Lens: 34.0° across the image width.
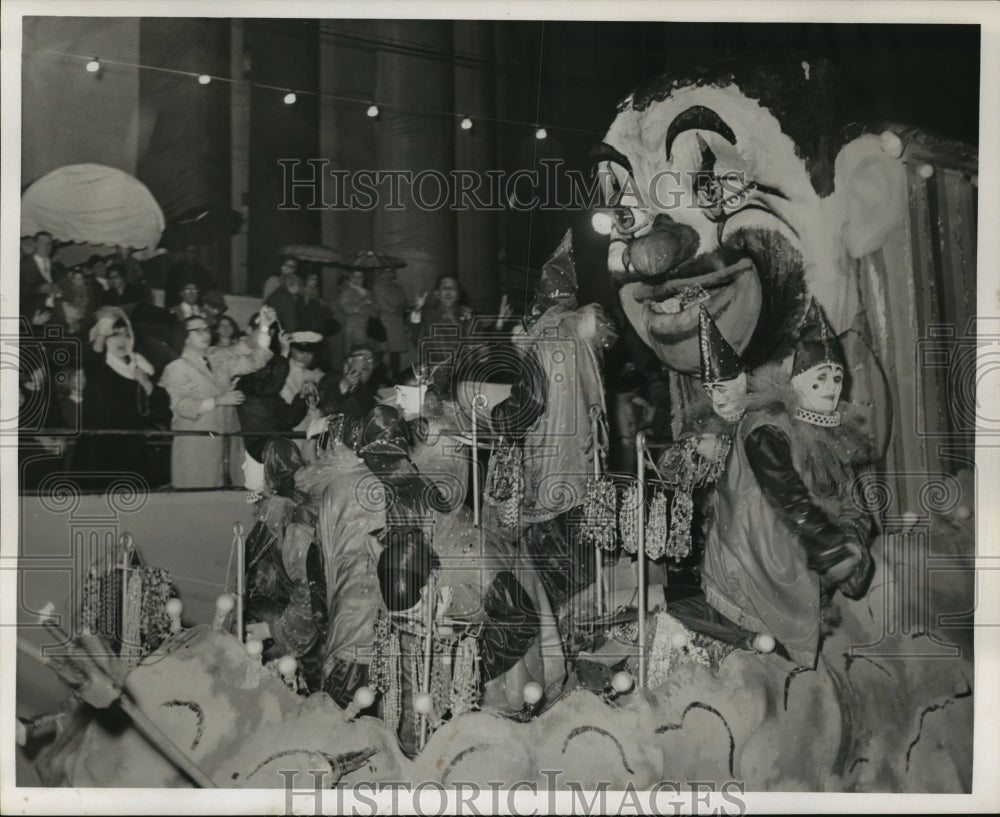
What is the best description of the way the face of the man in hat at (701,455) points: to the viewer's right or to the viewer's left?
to the viewer's left

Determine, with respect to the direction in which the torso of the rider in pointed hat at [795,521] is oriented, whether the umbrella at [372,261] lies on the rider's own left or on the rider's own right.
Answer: on the rider's own right

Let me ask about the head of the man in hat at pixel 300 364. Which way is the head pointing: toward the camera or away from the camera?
toward the camera

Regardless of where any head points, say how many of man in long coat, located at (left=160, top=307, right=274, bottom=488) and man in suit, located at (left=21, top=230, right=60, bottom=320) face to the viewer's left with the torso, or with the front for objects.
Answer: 0

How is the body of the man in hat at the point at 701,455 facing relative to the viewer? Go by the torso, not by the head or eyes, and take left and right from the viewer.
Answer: facing the viewer and to the left of the viewer
